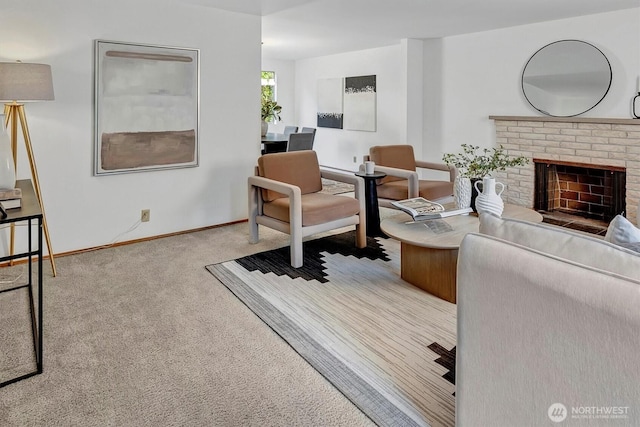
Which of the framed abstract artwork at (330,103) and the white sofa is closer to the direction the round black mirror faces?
the white sofa

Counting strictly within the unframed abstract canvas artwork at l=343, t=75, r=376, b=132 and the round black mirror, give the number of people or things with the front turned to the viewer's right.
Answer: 0

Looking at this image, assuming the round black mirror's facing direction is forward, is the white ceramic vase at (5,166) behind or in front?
in front

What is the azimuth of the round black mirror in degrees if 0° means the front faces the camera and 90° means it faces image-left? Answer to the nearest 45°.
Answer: approximately 0°

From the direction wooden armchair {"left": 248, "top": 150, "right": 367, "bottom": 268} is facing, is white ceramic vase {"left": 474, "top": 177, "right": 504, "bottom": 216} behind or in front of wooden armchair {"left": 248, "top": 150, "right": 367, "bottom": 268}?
in front

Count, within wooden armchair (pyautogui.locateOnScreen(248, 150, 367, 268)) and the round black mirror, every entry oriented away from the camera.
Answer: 0
